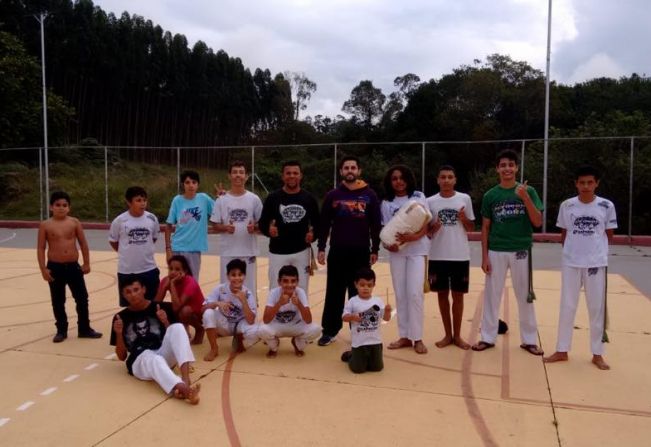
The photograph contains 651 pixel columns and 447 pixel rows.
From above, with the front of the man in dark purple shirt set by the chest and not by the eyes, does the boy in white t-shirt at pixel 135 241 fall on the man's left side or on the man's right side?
on the man's right side

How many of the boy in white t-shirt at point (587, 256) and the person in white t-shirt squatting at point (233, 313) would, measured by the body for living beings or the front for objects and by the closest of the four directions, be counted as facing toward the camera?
2

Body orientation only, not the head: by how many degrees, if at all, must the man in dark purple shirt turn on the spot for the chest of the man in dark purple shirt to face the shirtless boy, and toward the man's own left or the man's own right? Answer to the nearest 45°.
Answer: approximately 90° to the man's own right

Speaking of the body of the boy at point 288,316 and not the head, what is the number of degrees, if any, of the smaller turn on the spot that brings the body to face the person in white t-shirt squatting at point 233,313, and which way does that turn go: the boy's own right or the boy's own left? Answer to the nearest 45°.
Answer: approximately 90° to the boy's own right

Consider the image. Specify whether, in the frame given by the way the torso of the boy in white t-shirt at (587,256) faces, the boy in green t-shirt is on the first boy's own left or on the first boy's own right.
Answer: on the first boy's own right

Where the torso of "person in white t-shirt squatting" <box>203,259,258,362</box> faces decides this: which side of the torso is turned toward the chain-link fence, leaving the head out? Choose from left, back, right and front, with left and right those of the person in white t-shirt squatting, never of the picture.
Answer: back

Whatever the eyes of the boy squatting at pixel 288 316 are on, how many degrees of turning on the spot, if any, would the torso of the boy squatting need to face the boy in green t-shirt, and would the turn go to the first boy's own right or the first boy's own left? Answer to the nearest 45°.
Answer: approximately 90° to the first boy's own left
